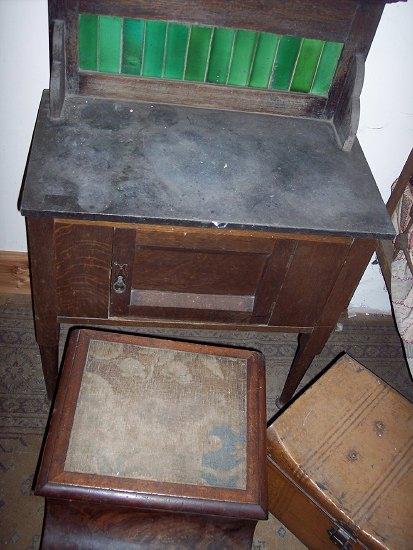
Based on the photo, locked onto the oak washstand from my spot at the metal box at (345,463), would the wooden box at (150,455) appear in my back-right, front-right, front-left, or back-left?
front-left

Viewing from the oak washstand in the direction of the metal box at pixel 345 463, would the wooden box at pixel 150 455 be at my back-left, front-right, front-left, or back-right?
front-right

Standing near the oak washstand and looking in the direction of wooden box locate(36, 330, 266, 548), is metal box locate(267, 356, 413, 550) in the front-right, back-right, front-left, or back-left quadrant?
front-left

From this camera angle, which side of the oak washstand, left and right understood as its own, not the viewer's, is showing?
front

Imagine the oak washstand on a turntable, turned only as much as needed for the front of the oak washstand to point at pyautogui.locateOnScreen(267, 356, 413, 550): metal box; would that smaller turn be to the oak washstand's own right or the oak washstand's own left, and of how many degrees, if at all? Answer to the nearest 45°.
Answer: approximately 45° to the oak washstand's own left
